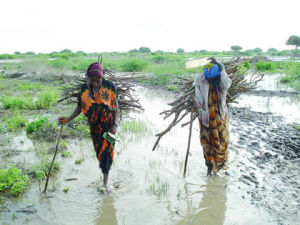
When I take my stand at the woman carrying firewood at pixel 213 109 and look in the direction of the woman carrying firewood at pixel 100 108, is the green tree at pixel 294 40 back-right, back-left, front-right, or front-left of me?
back-right

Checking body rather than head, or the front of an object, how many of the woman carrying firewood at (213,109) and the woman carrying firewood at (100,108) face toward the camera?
2

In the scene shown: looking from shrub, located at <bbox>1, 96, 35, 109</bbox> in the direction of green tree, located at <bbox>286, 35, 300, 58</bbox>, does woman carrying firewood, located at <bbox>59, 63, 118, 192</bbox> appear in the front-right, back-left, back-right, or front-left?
back-right

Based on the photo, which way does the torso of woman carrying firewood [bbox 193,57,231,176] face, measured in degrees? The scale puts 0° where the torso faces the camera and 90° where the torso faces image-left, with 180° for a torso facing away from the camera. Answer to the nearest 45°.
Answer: approximately 0°

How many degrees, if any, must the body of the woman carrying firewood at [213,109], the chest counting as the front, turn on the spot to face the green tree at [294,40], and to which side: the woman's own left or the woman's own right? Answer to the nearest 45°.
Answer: approximately 180°

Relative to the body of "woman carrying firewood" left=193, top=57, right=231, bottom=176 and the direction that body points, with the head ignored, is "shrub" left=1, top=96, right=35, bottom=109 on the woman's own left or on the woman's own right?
on the woman's own right

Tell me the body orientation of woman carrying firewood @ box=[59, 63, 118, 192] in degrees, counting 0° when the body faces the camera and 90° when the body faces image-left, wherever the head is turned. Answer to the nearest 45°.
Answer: approximately 0°

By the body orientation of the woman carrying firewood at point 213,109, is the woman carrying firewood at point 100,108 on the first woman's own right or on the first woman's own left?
on the first woman's own right
